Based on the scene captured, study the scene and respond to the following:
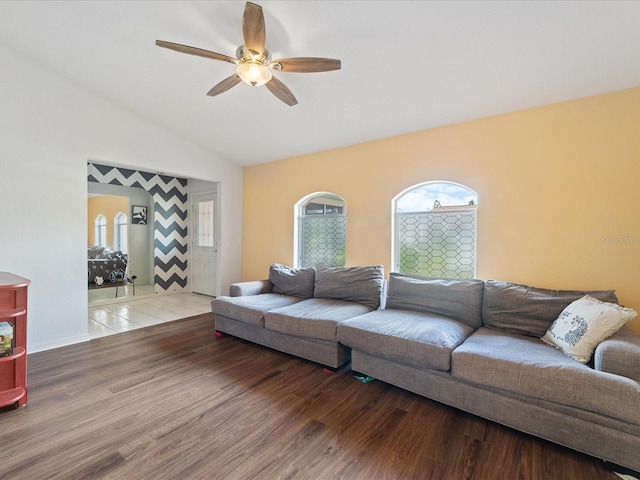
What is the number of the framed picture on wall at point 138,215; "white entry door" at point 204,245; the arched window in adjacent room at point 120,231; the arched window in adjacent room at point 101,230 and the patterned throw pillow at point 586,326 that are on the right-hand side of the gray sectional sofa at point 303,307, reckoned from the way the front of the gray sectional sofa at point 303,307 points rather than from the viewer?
4

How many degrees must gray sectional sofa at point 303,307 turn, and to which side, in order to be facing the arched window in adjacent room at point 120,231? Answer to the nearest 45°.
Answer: approximately 90° to its right

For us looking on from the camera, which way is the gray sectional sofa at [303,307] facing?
facing the viewer and to the left of the viewer

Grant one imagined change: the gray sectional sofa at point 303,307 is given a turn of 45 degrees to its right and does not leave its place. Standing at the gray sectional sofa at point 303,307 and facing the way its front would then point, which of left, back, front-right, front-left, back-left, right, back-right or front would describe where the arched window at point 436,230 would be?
back

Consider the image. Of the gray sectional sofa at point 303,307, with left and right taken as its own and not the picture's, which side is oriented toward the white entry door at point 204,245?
right

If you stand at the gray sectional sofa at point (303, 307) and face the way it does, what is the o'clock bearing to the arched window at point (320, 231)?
The arched window is roughly at 5 o'clock from the gray sectional sofa.

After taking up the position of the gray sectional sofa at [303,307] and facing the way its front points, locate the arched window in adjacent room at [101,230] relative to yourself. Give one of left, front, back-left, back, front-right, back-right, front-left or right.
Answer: right

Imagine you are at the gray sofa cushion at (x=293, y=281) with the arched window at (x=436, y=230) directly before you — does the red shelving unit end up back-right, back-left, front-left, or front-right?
back-right

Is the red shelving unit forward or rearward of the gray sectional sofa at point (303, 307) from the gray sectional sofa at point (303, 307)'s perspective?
forward

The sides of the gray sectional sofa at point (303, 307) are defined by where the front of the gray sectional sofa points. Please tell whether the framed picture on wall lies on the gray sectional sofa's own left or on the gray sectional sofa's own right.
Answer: on the gray sectional sofa's own right
